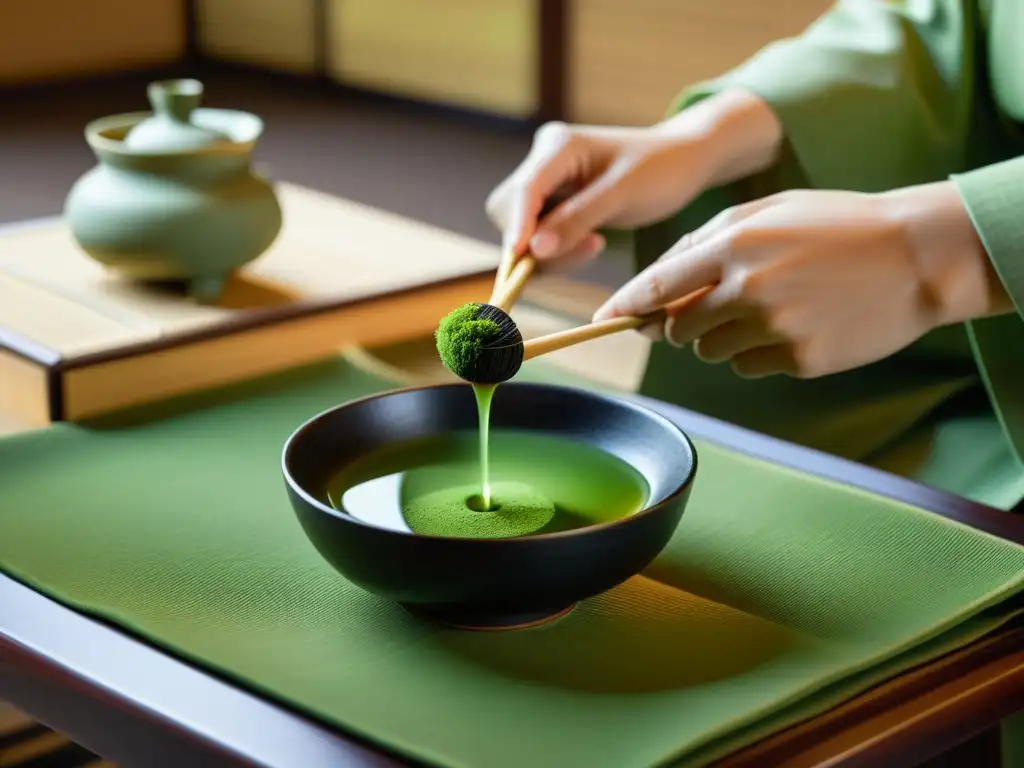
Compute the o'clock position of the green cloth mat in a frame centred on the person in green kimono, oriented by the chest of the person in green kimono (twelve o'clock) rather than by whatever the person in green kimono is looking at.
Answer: The green cloth mat is roughly at 11 o'clock from the person in green kimono.

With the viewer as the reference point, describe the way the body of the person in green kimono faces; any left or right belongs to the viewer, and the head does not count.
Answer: facing the viewer and to the left of the viewer

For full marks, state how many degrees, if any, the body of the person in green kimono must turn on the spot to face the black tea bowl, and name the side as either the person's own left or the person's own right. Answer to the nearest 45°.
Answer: approximately 45° to the person's own left

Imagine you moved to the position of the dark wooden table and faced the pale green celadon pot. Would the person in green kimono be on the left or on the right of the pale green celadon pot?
right

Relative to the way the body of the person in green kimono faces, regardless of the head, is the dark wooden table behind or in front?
in front
